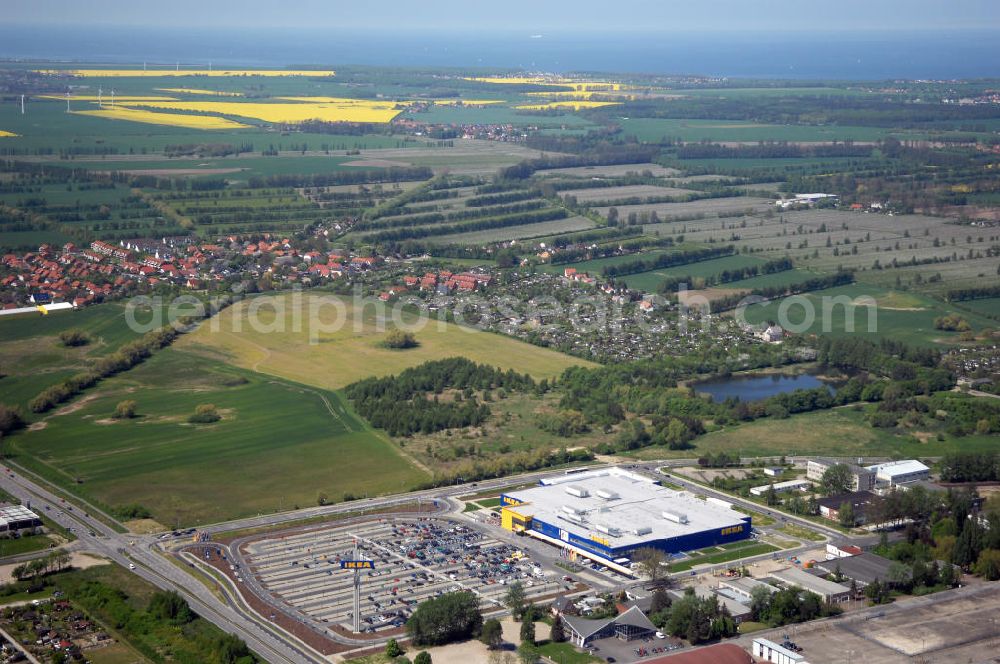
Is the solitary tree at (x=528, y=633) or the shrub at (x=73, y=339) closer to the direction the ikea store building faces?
the solitary tree

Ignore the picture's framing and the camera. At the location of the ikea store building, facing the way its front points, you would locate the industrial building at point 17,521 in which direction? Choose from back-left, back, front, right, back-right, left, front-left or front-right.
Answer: front-right

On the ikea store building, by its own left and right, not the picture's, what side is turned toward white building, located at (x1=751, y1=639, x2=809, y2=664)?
left

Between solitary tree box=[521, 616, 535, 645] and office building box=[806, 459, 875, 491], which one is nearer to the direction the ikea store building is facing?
the solitary tree

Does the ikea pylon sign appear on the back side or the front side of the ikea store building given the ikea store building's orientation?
on the front side

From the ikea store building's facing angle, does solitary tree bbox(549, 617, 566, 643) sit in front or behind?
in front

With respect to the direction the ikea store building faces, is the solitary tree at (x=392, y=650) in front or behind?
in front

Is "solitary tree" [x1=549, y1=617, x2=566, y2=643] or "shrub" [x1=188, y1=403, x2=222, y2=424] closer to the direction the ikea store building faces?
the solitary tree

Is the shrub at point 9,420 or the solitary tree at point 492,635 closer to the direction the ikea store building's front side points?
the solitary tree

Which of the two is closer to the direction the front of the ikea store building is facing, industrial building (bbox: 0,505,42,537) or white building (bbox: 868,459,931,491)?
the industrial building

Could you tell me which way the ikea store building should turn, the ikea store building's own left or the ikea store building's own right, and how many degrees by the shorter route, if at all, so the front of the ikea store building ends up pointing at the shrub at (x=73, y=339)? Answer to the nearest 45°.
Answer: approximately 90° to the ikea store building's own right

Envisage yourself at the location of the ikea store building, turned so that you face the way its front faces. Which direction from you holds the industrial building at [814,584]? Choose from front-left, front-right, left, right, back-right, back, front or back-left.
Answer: left

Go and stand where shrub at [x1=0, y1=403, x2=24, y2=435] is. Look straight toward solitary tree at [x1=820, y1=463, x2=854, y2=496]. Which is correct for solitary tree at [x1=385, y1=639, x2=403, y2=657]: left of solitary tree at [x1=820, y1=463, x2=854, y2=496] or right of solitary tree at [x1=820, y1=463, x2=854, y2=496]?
right

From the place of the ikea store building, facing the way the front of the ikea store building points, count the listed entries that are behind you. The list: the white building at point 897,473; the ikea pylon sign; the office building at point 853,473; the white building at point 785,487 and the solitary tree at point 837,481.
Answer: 4

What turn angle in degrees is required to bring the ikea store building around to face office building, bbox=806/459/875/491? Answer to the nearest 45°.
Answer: approximately 180°

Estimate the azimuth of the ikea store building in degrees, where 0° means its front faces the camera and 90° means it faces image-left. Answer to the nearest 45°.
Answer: approximately 45°
